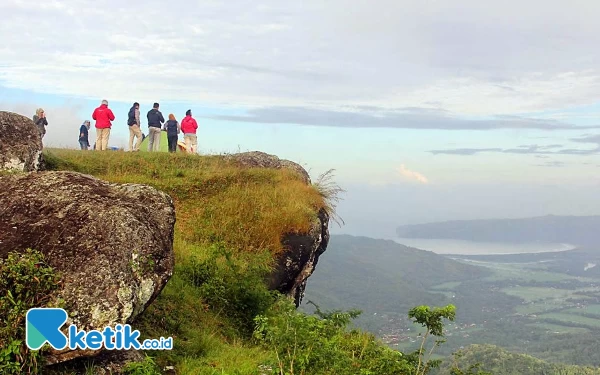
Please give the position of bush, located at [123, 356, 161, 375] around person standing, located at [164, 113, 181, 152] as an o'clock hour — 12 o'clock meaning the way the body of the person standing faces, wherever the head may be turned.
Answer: The bush is roughly at 6 o'clock from the person standing.

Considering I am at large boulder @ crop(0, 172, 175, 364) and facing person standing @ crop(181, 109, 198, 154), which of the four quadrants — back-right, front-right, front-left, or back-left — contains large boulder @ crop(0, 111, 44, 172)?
front-left

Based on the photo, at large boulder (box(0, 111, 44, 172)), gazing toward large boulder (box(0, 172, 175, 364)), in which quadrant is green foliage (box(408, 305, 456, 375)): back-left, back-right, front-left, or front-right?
front-left

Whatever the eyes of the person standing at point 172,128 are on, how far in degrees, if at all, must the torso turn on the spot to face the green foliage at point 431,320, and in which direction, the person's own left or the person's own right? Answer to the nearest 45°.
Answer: approximately 180°

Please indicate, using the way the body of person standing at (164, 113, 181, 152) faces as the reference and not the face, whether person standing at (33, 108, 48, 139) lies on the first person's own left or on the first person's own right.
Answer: on the first person's own left

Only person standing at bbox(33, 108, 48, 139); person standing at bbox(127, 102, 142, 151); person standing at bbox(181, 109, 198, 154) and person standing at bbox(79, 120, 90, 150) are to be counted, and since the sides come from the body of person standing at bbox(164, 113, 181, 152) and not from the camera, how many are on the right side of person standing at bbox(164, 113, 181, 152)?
1

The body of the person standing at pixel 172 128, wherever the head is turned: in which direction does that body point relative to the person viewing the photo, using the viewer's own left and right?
facing away from the viewer

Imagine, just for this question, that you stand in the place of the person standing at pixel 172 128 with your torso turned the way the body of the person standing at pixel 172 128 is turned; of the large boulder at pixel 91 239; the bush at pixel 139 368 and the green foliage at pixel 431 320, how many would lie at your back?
3

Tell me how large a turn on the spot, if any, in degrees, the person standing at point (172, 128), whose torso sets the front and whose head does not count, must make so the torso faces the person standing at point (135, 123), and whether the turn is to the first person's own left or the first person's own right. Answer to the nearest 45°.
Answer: approximately 135° to the first person's own left

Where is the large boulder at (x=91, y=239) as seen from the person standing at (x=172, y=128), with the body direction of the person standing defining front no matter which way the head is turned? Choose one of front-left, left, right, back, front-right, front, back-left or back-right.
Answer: back

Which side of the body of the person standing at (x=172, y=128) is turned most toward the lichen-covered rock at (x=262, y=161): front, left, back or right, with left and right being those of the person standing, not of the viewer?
right

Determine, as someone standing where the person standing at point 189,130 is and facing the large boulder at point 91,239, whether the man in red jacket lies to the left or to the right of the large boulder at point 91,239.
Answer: right
